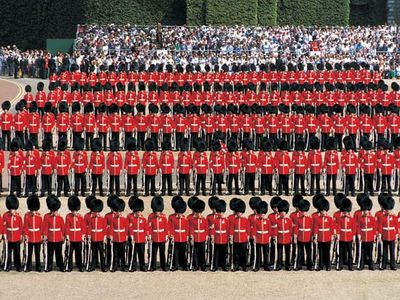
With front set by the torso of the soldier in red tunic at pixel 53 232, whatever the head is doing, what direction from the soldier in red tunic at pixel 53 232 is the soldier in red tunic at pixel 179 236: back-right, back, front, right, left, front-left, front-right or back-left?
left

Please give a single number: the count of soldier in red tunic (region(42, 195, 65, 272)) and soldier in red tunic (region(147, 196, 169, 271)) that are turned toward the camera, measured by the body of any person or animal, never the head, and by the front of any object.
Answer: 2

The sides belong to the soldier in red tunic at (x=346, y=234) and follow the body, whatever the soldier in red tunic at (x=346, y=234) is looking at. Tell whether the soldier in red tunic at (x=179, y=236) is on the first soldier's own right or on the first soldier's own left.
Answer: on the first soldier's own right

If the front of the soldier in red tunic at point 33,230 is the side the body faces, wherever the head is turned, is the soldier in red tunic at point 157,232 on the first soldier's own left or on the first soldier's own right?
on the first soldier's own left

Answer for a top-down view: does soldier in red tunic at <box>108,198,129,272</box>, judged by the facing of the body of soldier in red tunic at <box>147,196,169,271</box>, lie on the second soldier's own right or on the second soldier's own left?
on the second soldier's own right

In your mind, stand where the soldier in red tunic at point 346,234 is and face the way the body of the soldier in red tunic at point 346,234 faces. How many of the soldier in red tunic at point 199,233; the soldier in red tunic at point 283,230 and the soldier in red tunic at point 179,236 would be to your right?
3

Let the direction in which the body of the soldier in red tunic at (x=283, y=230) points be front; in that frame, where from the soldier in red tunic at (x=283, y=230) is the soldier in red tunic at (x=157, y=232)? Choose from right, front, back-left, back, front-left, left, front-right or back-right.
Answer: right

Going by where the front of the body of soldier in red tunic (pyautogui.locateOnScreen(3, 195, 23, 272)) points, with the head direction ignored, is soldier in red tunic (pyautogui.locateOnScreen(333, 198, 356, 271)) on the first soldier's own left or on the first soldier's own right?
on the first soldier's own left

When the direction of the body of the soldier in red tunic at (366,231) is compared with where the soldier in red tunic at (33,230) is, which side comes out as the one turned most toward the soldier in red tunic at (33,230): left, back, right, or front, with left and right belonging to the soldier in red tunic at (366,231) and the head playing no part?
right

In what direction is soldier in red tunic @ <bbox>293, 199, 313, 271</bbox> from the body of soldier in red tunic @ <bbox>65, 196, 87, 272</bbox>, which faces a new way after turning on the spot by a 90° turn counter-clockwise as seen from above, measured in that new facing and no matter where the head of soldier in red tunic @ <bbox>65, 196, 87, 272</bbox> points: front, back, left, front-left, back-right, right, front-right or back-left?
front
